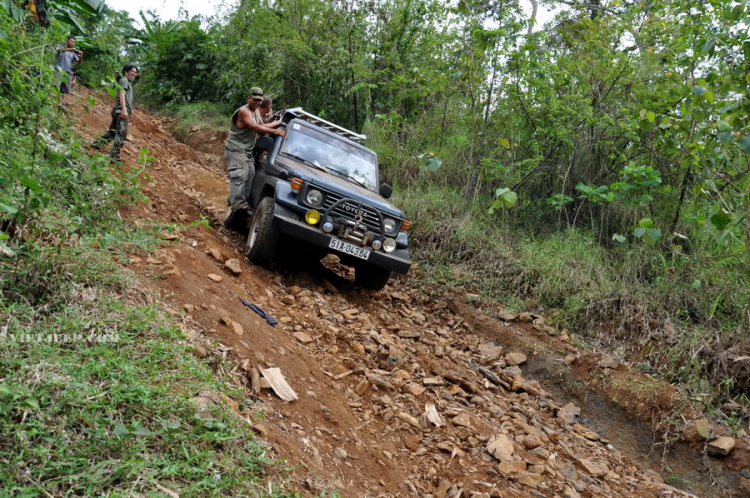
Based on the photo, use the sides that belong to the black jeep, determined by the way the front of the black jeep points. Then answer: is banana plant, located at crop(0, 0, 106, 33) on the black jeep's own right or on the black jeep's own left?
on the black jeep's own right

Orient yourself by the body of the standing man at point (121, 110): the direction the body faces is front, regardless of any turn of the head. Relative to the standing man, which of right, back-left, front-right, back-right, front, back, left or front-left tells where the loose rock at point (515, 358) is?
front-right

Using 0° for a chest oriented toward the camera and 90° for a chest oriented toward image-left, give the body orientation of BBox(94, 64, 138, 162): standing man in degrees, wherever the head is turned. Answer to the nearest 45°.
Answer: approximately 270°

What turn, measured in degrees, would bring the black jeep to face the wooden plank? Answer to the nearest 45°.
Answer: approximately 45° to its right

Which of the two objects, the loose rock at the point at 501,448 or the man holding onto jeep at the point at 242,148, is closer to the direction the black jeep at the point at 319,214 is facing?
the loose rock

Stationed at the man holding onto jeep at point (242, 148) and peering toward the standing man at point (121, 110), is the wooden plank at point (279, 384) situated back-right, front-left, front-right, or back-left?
back-left

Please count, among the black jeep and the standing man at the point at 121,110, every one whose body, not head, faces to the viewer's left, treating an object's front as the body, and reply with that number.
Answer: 0

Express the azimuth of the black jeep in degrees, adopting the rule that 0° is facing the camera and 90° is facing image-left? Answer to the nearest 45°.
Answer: approximately 315°

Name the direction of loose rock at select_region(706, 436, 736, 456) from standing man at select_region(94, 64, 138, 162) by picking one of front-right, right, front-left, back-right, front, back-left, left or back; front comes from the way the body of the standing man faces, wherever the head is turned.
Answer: front-right
